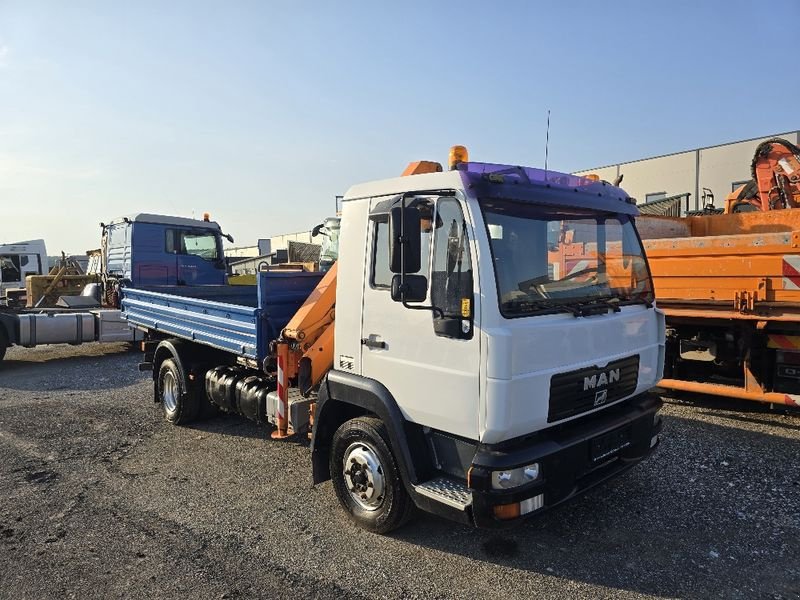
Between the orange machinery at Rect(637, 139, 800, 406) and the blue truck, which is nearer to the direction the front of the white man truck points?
the orange machinery

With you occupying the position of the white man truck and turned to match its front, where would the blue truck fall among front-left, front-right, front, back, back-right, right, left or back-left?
back

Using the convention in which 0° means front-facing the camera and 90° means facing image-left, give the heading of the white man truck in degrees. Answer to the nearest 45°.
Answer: approximately 315°

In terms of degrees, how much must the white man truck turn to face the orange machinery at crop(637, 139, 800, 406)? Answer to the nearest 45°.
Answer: approximately 90° to its left
